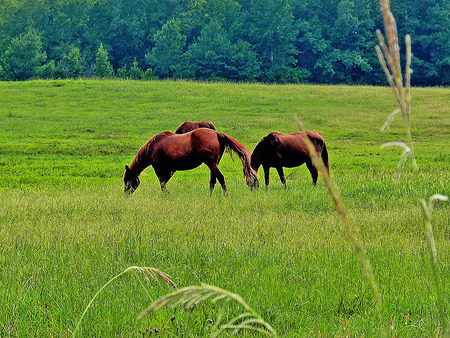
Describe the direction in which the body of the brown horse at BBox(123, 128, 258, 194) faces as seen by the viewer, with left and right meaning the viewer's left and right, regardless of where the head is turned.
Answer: facing to the left of the viewer

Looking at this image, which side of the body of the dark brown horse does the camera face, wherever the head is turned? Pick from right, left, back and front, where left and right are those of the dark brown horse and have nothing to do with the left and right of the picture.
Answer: left

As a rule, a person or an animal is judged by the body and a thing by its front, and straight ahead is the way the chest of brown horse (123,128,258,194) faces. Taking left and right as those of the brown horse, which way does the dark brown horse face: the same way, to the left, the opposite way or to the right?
the same way

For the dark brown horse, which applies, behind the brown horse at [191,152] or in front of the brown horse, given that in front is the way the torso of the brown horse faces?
behind

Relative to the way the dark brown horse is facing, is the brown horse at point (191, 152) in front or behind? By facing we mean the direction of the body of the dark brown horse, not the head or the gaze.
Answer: in front

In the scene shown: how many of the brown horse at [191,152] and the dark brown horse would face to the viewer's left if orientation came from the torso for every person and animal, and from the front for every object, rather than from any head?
2
